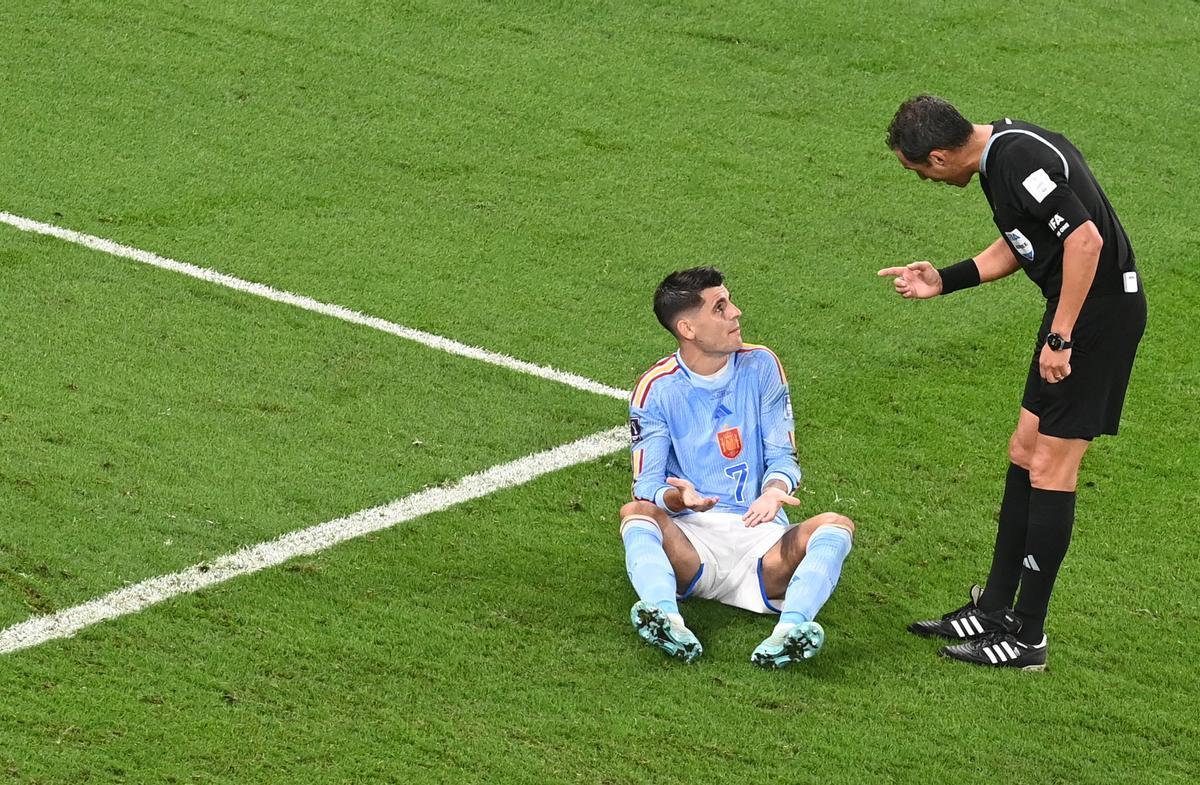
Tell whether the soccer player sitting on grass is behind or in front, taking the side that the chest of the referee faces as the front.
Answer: in front

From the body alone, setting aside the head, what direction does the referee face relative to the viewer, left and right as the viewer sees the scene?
facing to the left of the viewer

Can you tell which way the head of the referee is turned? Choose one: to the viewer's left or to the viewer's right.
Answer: to the viewer's left

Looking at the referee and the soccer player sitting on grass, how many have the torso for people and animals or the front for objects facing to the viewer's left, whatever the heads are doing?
1

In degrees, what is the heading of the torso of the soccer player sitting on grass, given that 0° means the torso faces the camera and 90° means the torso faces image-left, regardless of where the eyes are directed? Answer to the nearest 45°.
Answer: approximately 0°

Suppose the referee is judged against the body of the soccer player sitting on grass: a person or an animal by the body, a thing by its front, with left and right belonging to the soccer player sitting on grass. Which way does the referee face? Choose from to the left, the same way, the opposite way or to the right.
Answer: to the right

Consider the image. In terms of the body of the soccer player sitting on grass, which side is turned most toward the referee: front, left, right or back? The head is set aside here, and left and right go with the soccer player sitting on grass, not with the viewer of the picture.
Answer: left
